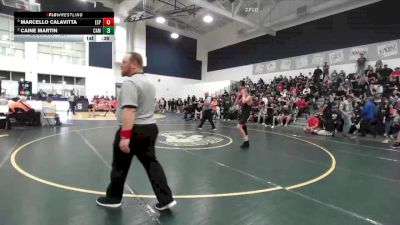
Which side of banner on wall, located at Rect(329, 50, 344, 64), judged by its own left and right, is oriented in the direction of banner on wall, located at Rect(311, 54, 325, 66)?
right

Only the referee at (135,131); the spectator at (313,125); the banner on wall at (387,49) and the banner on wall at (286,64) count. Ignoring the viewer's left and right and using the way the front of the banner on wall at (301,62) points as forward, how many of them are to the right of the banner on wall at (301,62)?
1

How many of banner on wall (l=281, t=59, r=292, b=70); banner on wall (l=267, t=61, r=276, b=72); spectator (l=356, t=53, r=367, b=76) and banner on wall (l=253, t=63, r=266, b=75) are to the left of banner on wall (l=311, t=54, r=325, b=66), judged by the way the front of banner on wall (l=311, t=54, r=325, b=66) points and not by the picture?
1

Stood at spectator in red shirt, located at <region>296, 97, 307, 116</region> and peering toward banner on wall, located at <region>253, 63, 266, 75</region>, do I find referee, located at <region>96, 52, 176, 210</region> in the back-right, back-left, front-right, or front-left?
back-left

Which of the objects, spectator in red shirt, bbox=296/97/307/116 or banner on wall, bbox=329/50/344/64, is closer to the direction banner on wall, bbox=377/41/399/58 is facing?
the spectator in red shirt

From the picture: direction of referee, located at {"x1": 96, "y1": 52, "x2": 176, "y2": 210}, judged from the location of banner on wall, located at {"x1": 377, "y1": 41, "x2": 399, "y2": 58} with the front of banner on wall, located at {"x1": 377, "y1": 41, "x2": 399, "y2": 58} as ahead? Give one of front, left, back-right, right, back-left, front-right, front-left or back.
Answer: front-left

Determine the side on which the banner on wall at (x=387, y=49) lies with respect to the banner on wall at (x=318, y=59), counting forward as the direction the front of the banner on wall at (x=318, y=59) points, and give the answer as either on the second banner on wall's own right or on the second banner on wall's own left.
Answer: on the second banner on wall's own left

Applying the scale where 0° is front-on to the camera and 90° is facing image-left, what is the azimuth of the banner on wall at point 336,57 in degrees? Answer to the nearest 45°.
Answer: approximately 45°

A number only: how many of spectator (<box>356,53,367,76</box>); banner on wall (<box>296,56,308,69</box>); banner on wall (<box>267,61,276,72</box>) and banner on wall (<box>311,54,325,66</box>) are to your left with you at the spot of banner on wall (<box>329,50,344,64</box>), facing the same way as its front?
1

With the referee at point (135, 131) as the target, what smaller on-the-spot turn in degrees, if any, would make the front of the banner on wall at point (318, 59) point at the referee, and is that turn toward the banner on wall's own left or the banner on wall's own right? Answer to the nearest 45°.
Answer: approximately 45° to the banner on wall's own left

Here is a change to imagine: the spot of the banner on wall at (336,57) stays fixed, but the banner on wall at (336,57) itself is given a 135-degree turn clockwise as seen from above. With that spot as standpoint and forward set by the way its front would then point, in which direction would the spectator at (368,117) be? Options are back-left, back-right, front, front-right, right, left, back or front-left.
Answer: back

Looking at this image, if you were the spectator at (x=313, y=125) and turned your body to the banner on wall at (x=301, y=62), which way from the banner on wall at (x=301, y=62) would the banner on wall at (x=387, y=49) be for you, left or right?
right
